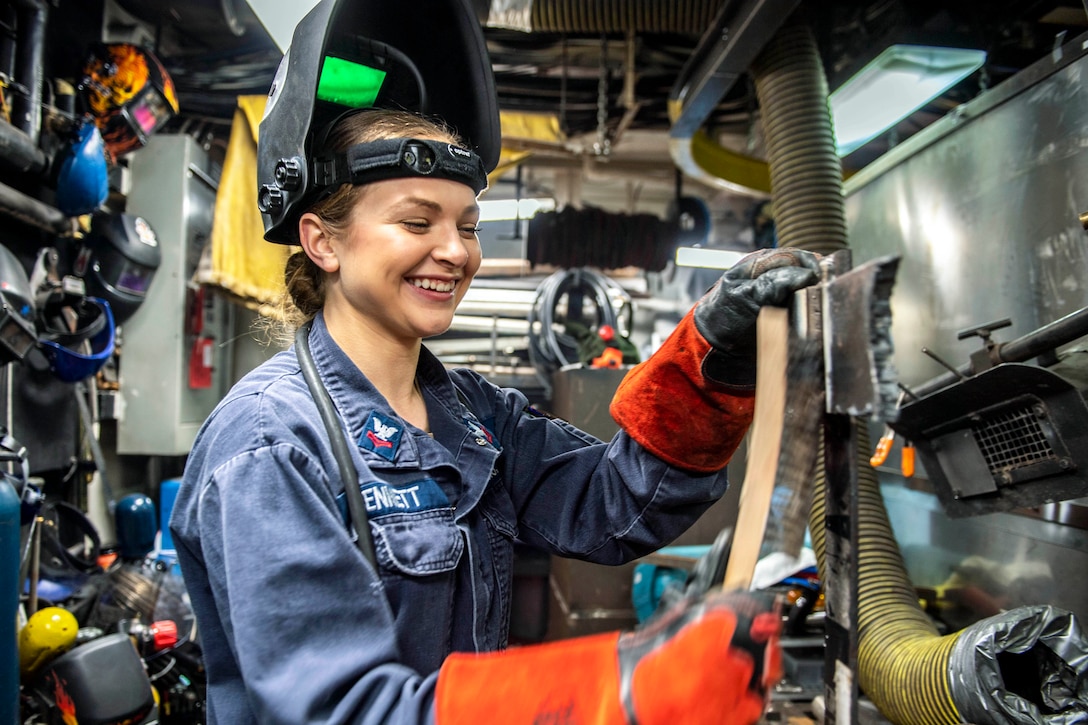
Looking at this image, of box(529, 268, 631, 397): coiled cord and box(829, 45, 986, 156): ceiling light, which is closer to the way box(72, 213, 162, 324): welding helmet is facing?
the ceiling light

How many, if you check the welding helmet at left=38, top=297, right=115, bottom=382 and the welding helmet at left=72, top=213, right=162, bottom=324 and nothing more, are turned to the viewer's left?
0

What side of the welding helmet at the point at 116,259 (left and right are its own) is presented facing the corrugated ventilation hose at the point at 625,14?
front

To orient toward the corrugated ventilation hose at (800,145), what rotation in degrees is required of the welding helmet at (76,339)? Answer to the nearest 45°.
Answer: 0° — it already faces it

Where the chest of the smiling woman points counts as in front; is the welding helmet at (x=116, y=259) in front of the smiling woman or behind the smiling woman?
behind

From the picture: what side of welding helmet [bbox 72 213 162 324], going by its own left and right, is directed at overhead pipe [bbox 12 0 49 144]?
right

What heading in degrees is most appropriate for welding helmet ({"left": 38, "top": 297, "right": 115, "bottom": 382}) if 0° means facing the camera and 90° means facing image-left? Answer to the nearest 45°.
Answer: approximately 315°

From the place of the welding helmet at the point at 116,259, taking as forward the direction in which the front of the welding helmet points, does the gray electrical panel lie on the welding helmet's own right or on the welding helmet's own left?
on the welding helmet's own left

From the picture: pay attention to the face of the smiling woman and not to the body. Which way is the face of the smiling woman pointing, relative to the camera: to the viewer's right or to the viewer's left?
to the viewer's right

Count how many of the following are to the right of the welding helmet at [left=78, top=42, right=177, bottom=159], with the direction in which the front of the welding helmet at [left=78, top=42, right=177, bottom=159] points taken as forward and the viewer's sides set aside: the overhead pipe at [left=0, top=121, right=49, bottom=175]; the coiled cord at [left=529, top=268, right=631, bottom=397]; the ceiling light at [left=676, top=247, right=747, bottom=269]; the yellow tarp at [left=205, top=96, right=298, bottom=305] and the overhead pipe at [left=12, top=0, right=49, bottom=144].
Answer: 2

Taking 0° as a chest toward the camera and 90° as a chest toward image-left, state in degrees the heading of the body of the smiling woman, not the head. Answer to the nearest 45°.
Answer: approximately 315°

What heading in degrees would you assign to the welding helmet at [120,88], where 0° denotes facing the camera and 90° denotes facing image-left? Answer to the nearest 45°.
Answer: approximately 315°

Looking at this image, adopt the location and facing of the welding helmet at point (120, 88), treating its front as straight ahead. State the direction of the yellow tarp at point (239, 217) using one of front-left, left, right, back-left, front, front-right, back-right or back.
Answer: left

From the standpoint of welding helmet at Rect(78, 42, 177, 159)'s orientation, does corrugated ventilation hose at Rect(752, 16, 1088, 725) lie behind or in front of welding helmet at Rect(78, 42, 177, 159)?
in front
